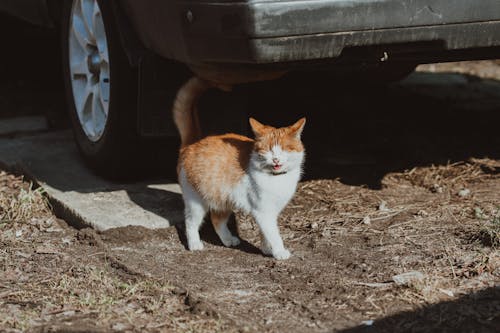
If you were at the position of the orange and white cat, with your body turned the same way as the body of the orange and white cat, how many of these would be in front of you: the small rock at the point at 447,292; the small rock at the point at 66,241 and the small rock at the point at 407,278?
2

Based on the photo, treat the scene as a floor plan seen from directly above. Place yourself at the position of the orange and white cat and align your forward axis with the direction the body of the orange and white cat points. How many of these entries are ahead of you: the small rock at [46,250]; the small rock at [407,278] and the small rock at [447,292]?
2

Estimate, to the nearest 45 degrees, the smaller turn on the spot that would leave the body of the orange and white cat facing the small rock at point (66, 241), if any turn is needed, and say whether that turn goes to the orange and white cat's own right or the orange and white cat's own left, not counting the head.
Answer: approximately 135° to the orange and white cat's own right

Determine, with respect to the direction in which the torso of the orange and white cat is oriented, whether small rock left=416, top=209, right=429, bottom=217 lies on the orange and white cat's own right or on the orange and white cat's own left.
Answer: on the orange and white cat's own left

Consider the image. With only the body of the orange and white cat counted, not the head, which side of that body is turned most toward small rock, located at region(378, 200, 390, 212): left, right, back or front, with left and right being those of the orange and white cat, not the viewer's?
left

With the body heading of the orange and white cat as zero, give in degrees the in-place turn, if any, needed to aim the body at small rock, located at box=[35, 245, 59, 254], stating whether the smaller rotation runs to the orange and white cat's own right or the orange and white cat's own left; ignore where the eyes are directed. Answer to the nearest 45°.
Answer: approximately 135° to the orange and white cat's own right

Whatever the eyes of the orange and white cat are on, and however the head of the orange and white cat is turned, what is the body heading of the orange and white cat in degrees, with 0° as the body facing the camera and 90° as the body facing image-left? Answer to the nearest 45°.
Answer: approximately 315°

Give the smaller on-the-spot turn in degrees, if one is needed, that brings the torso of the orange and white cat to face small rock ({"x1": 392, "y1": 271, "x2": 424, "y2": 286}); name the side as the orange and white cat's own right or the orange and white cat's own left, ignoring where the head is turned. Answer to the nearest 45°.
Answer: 0° — it already faces it

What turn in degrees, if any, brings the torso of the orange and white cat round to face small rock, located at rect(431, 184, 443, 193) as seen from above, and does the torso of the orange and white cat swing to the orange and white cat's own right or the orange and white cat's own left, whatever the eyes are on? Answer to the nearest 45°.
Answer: approximately 90° to the orange and white cat's own left
